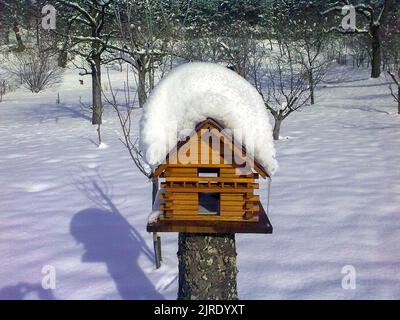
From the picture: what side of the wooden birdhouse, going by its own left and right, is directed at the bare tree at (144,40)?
back

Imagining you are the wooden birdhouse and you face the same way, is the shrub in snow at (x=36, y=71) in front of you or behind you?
behind

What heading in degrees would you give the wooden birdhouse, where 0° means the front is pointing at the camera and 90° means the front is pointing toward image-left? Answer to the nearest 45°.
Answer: approximately 0°

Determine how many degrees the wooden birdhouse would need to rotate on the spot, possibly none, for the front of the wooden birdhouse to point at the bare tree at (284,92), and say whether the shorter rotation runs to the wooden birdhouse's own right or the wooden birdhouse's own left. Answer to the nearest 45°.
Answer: approximately 180°
